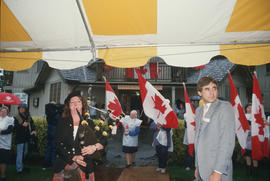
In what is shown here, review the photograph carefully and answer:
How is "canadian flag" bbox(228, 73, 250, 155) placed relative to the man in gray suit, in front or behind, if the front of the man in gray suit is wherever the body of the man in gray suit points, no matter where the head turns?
behind

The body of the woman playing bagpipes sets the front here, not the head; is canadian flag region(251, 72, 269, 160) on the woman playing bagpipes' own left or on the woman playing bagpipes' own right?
on the woman playing bagpipes' own left

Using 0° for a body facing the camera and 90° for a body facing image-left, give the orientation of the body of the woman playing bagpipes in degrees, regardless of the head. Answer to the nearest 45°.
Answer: approximately 0°

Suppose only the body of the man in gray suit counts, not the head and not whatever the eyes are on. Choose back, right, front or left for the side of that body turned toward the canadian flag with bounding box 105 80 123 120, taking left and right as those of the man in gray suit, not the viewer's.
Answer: right
